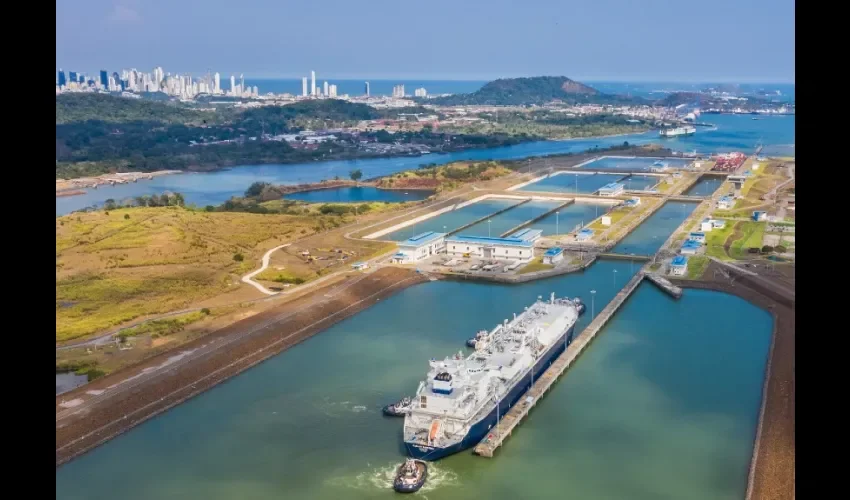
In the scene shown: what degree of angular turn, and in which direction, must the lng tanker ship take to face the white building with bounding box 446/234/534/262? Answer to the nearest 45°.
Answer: approximately 45° to its left

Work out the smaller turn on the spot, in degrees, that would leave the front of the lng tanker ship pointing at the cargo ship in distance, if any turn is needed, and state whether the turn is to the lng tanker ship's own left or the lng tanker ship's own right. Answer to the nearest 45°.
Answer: approximately 45° to the lng tanker ship's own left

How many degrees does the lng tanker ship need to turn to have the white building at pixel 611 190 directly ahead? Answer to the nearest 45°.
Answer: approximately 45° to its left

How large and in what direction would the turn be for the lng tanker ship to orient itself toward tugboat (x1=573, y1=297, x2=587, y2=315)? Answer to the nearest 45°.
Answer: approximately 45° to its left

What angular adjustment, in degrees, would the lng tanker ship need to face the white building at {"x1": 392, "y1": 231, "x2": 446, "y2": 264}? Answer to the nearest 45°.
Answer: approximately 45° to its left

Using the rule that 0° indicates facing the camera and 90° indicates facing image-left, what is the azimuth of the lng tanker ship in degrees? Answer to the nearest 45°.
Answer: approximately 225°
